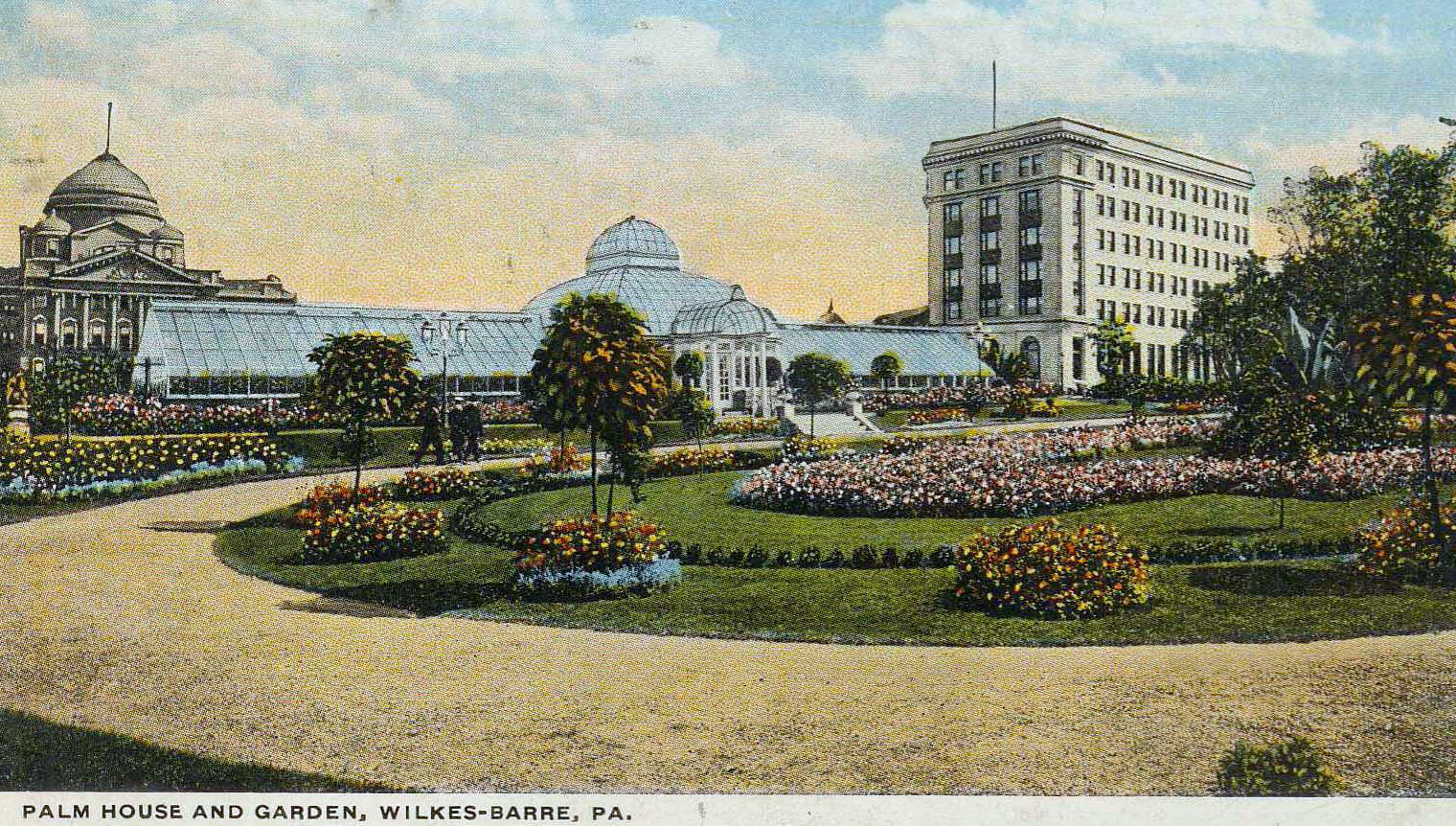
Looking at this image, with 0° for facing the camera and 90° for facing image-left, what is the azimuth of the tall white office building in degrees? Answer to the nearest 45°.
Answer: approximately 45°

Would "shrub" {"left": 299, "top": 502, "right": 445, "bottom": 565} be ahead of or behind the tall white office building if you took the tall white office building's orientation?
ahead

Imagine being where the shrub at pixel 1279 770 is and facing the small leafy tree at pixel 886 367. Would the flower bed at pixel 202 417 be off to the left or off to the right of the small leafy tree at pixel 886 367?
left

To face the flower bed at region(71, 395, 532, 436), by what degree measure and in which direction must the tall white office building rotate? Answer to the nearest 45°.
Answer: approximately 45° to its right

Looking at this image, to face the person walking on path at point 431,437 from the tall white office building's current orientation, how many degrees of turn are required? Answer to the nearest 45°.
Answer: approximately 45° to its right

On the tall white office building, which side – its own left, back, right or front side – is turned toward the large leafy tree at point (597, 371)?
front

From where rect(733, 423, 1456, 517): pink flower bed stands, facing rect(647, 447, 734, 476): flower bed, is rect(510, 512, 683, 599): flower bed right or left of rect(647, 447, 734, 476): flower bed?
left

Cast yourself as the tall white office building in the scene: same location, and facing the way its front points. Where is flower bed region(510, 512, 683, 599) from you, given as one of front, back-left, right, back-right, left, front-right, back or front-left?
front

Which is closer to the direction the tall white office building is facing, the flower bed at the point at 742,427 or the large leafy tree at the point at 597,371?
the large leafy tree

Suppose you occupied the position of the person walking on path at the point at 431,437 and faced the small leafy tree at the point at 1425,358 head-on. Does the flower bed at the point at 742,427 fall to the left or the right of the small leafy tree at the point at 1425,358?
left
